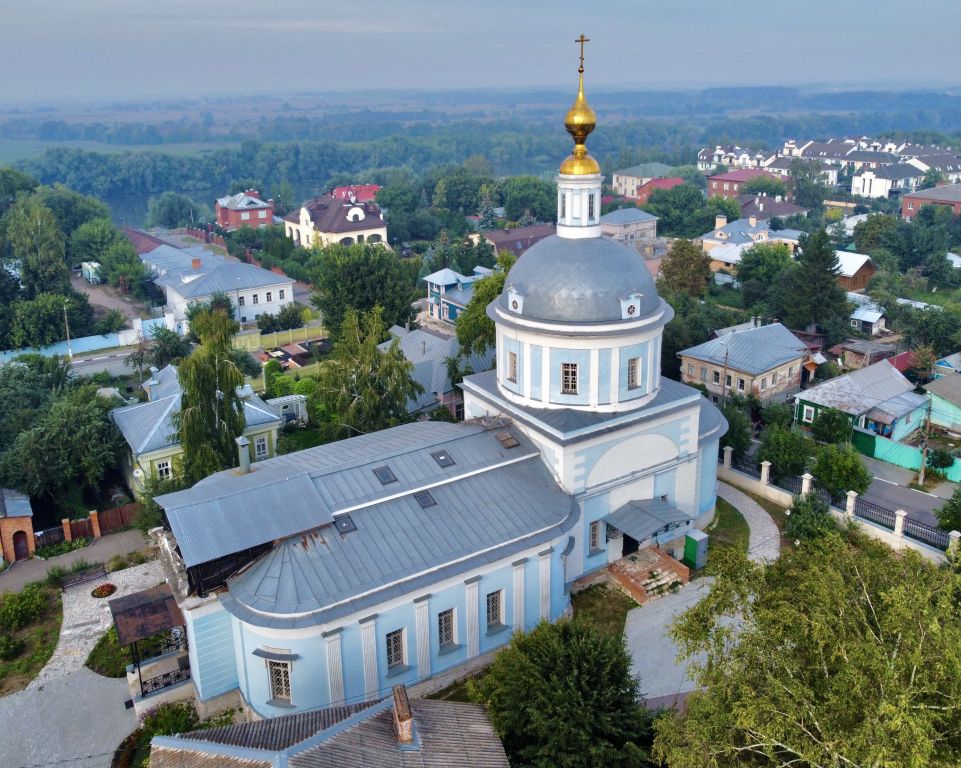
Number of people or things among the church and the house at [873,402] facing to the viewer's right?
0

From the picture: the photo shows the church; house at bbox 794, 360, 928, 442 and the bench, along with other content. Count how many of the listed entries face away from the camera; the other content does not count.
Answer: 0

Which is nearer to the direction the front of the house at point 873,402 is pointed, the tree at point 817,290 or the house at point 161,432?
the house

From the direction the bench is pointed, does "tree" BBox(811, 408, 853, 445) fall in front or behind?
in front

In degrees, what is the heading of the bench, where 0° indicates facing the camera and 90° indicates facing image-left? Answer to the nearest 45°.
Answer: approximately 315°

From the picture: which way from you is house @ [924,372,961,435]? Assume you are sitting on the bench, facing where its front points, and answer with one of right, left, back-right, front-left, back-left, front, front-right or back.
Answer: front-left

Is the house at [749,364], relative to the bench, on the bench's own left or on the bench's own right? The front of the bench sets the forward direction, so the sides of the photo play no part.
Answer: on the bench's own left

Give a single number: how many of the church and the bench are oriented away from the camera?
0

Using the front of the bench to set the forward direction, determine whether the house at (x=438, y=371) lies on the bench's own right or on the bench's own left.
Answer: on the bench's own left

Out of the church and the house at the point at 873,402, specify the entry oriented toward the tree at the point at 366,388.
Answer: the house

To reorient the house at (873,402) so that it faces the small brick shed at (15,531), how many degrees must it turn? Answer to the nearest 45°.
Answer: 0° — it already faces it

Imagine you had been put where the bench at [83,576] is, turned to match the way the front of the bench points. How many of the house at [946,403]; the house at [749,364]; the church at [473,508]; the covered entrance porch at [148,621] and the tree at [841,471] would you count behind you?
0

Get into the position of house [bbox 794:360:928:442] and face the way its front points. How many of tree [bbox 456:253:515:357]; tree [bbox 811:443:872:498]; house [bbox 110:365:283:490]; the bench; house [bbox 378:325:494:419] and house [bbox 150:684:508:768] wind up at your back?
0

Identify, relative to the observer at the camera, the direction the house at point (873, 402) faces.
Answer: facing the viewer and to the left of the viewer

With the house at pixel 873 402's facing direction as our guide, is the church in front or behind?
in front
